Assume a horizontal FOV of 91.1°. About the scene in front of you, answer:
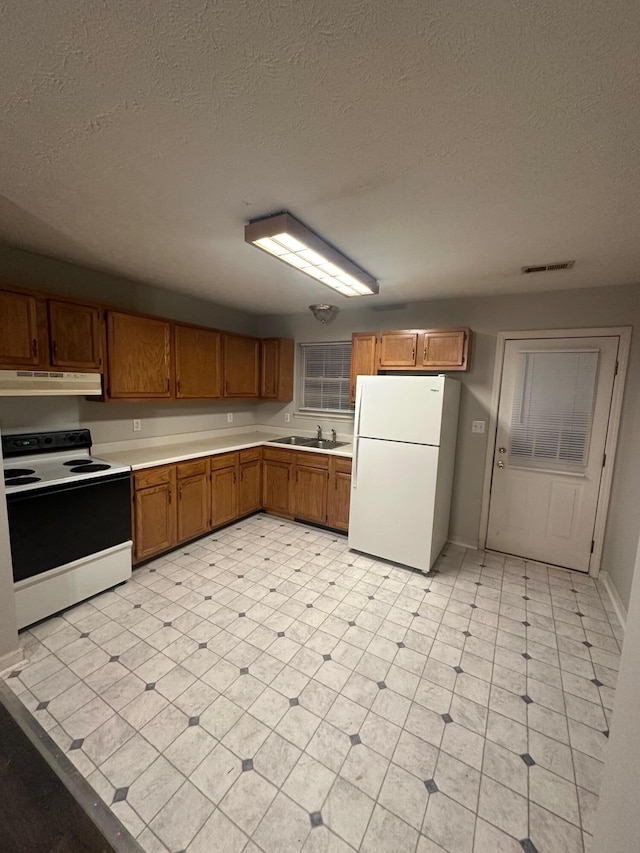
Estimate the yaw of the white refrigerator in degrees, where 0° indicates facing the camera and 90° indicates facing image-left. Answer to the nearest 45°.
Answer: approximately 45°

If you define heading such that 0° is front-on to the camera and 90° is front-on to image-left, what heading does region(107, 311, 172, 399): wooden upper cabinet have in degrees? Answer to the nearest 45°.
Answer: approximately 315°

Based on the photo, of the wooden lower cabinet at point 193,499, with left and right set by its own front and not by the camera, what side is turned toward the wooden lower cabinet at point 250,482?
left

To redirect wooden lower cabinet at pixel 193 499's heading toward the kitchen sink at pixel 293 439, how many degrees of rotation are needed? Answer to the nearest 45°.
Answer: approximately 90° to its left

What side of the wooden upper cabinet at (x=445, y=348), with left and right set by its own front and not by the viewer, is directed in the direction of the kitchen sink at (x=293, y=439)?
right

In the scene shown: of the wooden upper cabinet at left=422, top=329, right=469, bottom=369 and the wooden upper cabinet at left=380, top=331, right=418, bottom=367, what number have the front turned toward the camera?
2

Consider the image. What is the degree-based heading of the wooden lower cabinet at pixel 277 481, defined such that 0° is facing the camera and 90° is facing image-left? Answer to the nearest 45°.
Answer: approximately 45°

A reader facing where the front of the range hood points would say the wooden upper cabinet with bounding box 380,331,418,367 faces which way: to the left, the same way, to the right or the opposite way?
to the right
